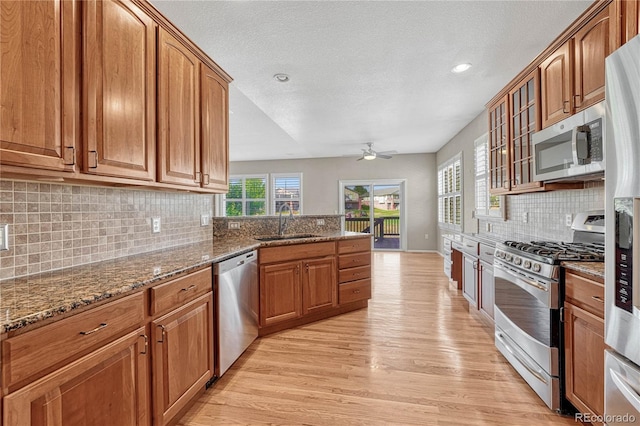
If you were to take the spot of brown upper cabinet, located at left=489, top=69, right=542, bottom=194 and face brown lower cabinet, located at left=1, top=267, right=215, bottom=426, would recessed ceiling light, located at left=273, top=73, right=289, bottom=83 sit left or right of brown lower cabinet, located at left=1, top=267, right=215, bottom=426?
right

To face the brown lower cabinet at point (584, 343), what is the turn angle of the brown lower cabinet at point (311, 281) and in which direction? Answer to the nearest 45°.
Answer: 0° — it already faces it

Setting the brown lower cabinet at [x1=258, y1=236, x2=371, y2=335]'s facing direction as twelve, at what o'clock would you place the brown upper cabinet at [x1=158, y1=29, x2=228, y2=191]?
The brown upper cabinet is roughly at 3 o'clock from the brown lower cabinet.

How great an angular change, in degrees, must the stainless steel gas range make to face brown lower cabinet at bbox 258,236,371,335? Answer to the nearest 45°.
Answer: approximately 45° to its right

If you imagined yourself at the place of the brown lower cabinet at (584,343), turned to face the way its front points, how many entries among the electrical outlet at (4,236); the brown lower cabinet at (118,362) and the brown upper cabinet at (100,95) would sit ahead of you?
3

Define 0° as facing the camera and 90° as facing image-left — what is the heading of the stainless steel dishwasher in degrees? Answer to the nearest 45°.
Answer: approximately 315°

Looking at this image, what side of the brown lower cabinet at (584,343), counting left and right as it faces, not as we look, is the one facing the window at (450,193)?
right

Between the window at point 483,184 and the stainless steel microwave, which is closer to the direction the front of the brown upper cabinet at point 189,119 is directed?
the stainless steel microwave
